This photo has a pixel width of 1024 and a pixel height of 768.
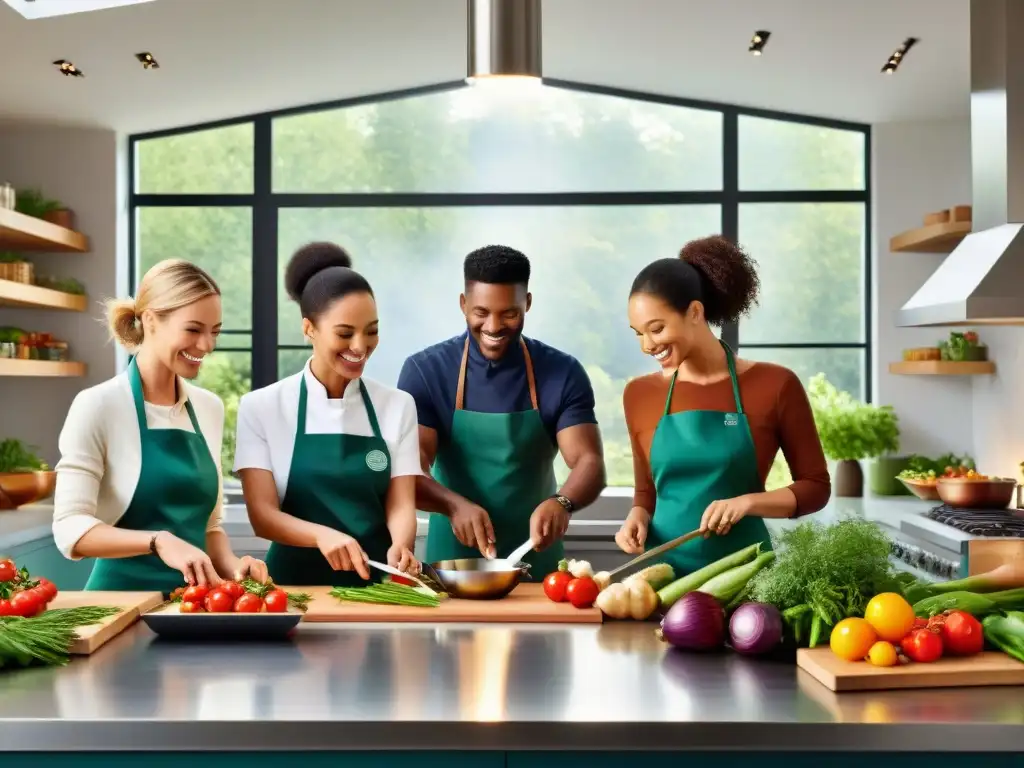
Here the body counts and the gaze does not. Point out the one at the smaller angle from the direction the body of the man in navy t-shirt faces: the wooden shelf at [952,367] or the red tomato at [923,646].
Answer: the red tomato

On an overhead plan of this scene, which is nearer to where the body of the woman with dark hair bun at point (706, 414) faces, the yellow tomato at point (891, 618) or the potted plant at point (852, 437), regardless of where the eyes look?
the yellow tomato

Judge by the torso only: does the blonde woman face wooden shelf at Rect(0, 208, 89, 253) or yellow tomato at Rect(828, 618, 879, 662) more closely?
the yellow tomato

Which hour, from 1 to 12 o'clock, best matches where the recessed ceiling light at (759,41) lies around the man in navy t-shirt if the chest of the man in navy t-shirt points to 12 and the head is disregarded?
The recessed ceiling light is roughly at 7 o'clock from the man in navy t-shirt.

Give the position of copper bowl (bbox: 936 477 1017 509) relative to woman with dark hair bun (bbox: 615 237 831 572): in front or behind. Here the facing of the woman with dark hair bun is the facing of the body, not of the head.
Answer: behind

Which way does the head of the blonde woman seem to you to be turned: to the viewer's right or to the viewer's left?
to the viewer's right

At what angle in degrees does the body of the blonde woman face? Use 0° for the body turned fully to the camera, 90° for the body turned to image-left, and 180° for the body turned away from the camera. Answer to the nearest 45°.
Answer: approximately 315°
